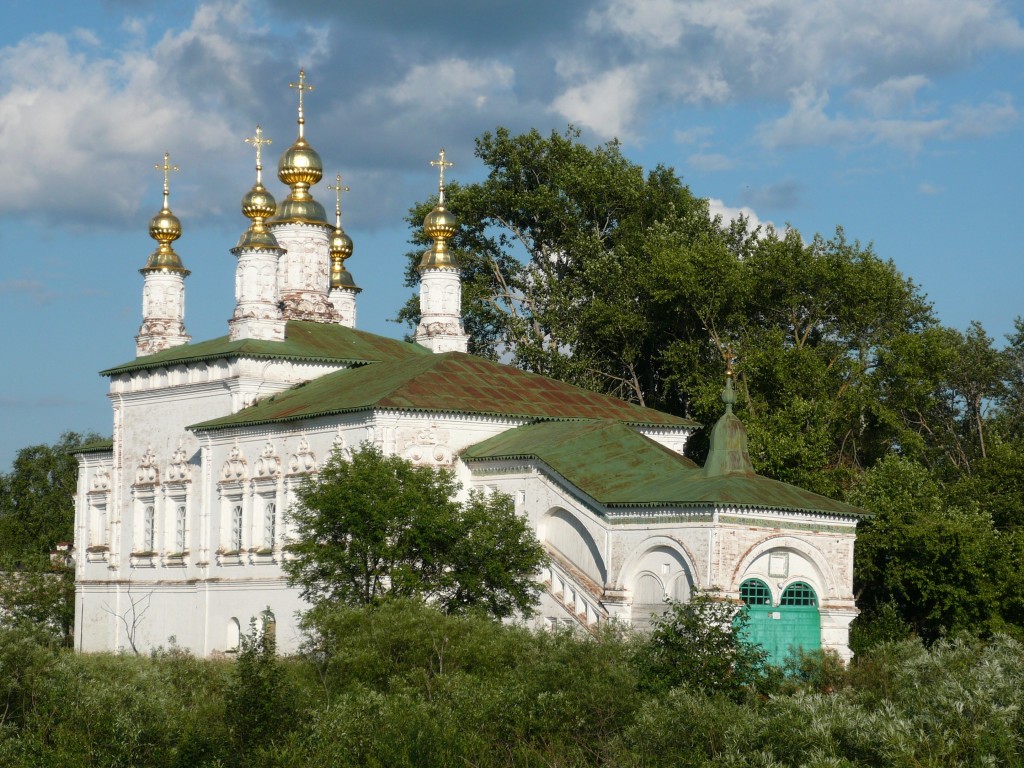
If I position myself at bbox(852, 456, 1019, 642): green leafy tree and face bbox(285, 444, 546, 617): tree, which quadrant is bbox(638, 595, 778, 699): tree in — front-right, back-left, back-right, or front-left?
front-left

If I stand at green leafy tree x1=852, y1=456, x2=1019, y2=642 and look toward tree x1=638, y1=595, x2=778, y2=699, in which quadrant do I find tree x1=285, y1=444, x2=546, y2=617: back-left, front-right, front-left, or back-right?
front-right

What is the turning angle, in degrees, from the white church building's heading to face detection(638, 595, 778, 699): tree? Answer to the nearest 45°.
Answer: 0° — it already faces it

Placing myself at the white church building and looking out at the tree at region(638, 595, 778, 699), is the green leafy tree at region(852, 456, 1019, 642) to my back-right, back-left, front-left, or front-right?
front-left

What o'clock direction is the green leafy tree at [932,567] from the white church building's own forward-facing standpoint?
The green leafy tree is roughly at 11 o'clock from the white church building.

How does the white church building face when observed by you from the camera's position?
facing the viewer and to the right of the viewer
